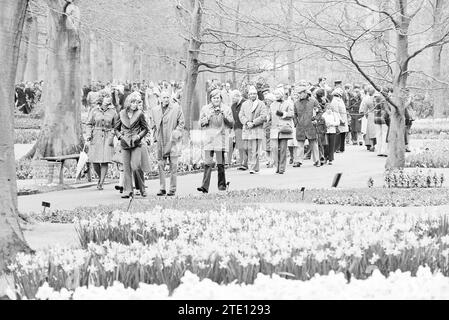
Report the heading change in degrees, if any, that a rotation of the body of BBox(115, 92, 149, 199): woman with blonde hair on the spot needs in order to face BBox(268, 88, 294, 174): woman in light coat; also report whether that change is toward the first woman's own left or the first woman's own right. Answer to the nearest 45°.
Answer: approximately 135° to the first woman's own left

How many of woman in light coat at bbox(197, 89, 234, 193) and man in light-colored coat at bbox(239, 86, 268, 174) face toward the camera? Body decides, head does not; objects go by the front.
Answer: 2

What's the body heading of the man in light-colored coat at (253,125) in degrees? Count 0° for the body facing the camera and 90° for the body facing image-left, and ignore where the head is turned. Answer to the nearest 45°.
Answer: approximately 0°

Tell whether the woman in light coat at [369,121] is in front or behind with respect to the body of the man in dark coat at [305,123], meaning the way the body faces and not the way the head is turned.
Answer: behind

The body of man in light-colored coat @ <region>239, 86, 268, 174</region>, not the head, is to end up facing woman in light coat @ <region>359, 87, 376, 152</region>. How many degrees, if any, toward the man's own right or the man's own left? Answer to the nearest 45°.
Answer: approximately 135° to the man's own left
